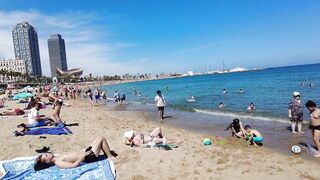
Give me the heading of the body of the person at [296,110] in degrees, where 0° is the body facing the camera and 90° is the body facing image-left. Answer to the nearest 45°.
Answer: approximately 0°

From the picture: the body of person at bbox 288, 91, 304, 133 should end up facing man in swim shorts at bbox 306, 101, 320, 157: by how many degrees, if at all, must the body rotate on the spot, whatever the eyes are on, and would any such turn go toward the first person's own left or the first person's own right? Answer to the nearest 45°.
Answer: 0° — they already face them

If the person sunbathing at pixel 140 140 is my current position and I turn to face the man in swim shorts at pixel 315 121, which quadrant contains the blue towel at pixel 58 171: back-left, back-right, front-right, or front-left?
back-right

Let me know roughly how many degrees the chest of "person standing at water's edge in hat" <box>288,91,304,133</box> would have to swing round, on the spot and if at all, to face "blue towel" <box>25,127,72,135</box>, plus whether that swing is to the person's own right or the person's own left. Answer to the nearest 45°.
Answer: approximately 45° to the person's own right

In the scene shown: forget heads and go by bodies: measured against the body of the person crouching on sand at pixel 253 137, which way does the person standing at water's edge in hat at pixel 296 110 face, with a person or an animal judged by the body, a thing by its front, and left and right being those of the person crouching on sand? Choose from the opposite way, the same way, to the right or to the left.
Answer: to the left

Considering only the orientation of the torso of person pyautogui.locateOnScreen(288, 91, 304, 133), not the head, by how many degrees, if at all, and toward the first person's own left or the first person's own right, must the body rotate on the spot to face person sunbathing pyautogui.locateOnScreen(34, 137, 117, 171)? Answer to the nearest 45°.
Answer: approximately 45° to the first person's own right

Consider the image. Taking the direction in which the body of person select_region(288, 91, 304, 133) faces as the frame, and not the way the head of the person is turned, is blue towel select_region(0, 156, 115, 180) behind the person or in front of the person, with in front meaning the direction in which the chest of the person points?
in front

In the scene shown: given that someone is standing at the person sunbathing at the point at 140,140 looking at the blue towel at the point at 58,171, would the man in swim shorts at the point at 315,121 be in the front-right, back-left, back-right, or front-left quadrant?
back-left
